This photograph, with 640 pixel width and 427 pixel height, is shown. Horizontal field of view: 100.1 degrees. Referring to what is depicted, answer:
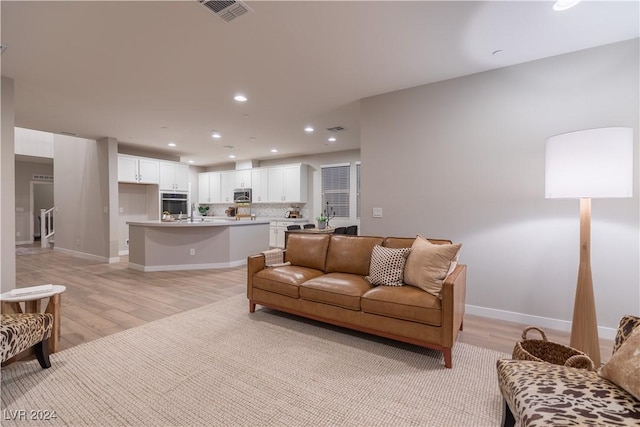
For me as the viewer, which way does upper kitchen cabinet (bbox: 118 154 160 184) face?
facing the viewer and to the right of the viewer

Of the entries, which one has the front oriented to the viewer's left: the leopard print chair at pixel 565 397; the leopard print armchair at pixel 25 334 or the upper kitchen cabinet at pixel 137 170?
the leopard print chair at pixel 565 397

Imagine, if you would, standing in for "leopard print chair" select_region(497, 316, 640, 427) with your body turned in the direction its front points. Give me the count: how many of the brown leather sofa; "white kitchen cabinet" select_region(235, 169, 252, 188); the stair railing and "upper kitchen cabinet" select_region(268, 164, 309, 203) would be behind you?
0

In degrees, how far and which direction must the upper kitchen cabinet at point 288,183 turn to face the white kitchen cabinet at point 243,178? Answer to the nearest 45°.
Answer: approximately 90° to its right

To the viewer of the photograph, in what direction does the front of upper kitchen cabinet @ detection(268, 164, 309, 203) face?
facing the viewer and to the left of the viewer

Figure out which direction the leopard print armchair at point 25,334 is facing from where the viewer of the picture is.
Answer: facing away from the viewer and to the right of the viewer

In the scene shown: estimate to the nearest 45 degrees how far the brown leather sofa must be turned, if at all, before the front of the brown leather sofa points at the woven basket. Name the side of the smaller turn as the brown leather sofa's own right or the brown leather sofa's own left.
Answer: approximately 90° to the brown leather sofa's own left

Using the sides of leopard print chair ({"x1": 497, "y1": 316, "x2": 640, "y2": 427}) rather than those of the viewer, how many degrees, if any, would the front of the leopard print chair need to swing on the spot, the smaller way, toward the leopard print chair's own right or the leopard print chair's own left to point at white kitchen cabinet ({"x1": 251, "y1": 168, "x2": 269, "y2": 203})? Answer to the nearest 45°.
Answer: approximately 45° to the leopard print chair's own right

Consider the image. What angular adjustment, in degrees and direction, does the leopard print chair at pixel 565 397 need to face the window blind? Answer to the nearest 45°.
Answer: approximately 45° to its right

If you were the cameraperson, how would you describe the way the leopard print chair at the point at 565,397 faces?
facing to the left of the viewer

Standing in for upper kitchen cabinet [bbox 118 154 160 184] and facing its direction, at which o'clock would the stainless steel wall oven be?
The stainless steel wall oven is roughly at 10 o'clock from the upper kitchen cabinet.

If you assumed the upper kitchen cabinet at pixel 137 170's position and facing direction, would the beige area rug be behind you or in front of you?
in front

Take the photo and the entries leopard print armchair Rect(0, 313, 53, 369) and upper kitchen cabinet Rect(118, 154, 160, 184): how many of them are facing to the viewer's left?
0

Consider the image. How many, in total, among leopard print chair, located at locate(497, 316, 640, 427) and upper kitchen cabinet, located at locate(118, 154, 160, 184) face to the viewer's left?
1

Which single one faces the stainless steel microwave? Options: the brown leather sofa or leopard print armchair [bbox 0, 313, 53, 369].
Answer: the leopard print armchair

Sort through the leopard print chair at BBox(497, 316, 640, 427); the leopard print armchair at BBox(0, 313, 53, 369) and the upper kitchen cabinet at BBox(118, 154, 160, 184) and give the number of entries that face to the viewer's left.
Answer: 1
